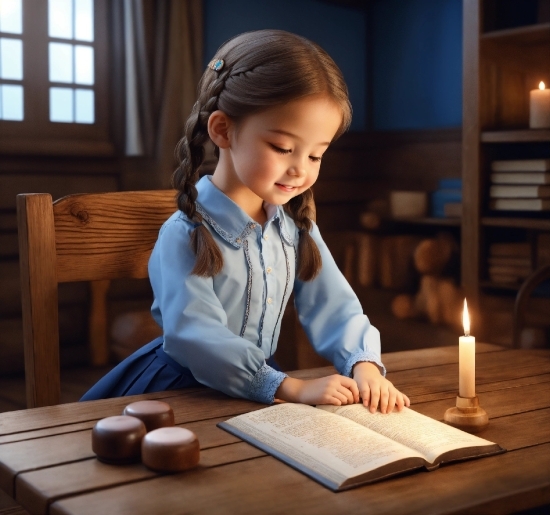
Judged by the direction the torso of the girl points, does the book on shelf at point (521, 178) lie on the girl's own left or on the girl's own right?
on the girl's own left

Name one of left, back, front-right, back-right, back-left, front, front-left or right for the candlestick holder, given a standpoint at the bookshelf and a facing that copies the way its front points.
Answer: front-left

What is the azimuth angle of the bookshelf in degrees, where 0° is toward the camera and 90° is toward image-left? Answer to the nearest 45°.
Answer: approximately 45°

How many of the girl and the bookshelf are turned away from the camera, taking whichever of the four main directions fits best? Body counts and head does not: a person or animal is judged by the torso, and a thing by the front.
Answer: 0

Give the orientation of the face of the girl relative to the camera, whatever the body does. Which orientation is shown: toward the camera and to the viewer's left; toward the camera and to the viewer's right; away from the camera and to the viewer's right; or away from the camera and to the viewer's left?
toward the camera and to the viewer's right

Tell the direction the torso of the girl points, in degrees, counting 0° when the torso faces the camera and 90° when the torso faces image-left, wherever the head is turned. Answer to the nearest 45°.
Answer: approximately 315°

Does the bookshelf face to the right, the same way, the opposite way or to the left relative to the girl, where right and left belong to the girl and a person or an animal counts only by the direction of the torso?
to the right

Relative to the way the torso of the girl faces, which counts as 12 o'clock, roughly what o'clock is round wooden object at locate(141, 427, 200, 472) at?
The round wooden object is roughly at 2 o'clock from the girl.

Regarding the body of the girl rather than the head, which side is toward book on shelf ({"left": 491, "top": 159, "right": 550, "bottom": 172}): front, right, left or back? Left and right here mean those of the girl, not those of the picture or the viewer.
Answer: left
